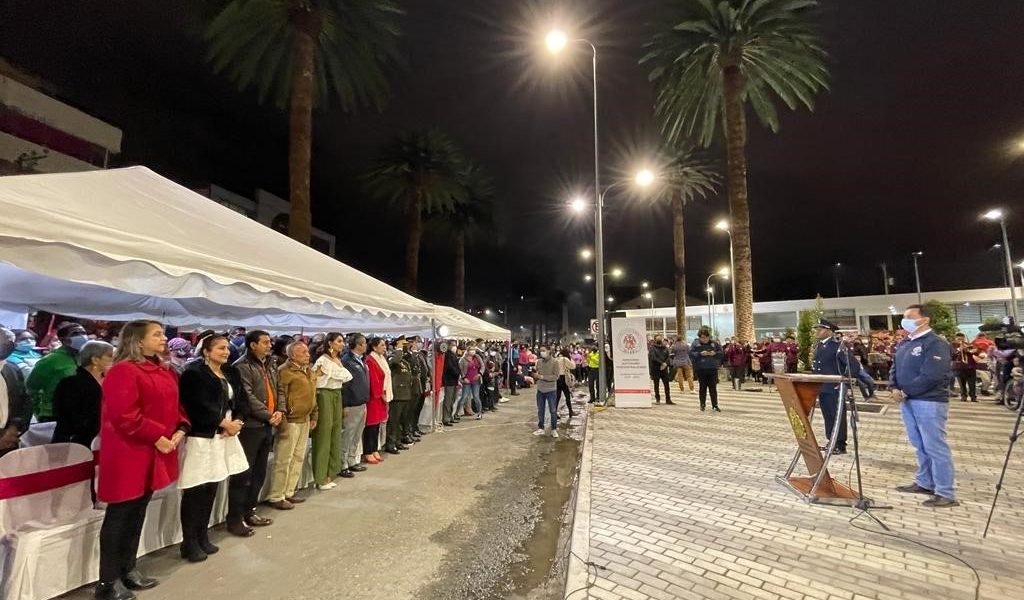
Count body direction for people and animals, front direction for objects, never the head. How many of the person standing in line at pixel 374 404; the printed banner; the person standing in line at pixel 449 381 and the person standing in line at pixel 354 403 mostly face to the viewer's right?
3

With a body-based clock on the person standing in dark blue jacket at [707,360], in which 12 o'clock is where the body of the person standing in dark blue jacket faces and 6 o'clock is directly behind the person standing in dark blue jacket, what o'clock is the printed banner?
The printed banner is roughly at 4 o'clock from the person standing in dark blue jacket.

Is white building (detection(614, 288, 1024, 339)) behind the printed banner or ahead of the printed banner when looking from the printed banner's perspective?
behind

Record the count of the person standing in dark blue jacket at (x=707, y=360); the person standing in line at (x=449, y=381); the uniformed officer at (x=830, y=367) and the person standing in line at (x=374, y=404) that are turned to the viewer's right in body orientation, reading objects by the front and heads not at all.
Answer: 2

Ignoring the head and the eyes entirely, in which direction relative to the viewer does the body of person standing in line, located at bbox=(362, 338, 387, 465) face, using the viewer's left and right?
facing to the right of the viewer

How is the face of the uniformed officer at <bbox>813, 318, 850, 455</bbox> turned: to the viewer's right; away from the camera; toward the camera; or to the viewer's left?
to the viewer's left

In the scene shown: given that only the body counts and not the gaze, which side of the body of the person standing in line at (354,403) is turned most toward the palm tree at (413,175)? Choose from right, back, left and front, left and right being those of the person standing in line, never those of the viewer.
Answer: left

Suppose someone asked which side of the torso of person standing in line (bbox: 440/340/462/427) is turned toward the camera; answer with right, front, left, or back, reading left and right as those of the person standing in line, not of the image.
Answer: right

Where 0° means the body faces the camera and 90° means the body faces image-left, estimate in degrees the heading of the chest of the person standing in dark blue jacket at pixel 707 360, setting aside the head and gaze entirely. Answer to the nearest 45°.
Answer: approximately 0°

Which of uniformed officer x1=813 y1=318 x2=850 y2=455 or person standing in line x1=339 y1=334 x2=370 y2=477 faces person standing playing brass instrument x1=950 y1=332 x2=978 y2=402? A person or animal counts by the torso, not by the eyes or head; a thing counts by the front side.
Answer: person standing in line x1=339 y1=334 x2=370 y2=477

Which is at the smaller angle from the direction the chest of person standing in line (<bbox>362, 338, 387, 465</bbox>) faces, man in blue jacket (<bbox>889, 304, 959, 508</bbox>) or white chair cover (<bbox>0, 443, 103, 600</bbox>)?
the man in blue jacket

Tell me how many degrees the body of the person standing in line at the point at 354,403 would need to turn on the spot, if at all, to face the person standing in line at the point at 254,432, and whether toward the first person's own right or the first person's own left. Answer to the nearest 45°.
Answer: approximately 135° to the first person's own right

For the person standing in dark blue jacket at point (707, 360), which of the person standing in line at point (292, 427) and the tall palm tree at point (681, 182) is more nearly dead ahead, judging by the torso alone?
the person standing in line

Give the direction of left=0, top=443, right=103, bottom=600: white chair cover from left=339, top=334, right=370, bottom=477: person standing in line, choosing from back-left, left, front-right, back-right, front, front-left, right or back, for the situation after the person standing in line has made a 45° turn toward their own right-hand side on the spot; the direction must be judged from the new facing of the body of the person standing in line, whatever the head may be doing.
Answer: right

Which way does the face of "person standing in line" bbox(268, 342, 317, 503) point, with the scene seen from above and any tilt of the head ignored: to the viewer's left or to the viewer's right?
to the viewer's right

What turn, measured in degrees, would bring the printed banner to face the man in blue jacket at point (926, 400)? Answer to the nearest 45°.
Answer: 0° — it already faces them

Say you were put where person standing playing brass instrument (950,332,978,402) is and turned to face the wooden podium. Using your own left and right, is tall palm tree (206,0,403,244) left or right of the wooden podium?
right

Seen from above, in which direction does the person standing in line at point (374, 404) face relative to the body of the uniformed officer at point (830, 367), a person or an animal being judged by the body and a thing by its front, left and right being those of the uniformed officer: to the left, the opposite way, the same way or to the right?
the opposite way
